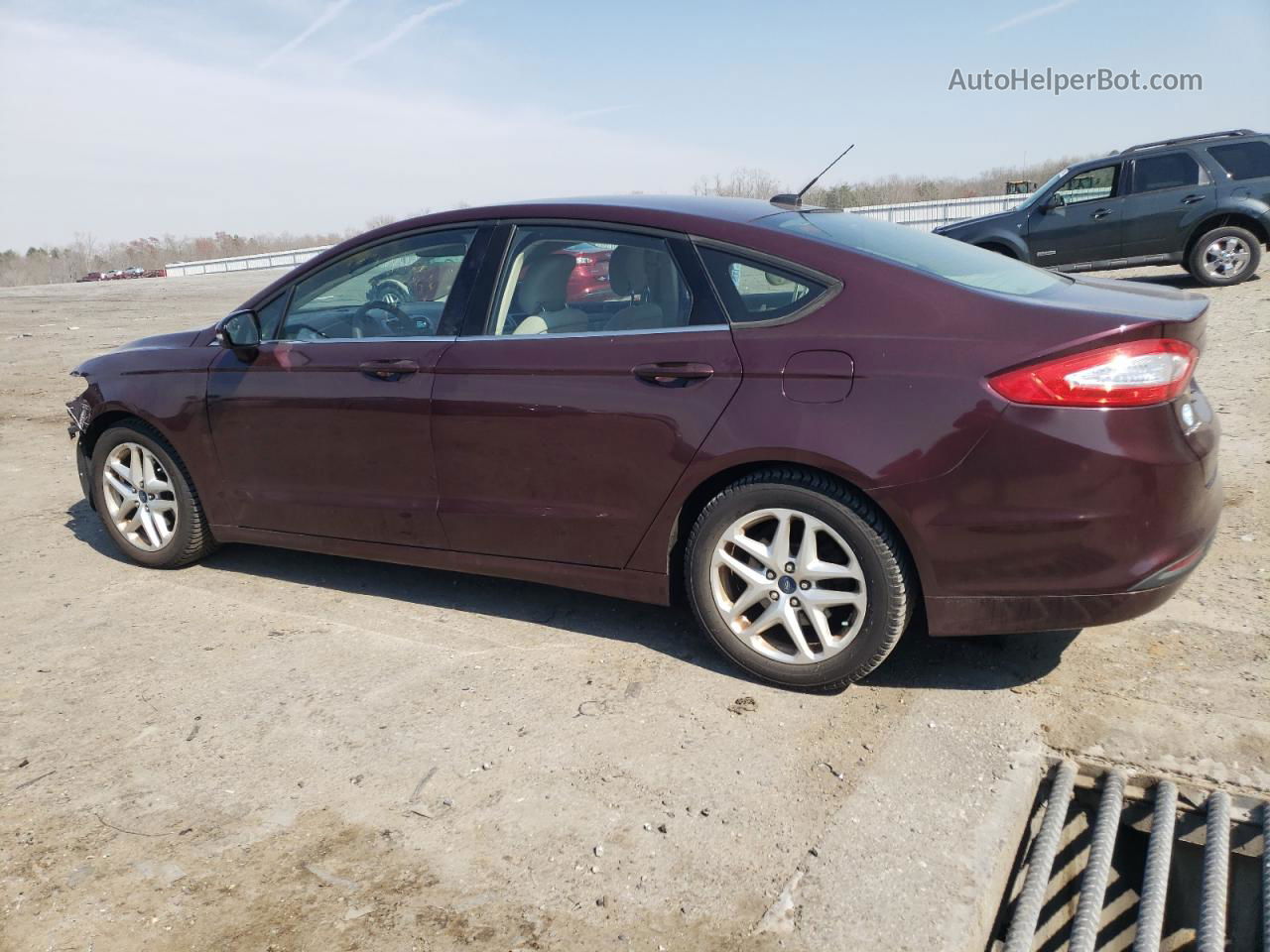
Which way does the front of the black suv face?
to the viewer's left

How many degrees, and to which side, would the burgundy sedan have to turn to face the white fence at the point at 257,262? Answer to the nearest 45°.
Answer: approximately 45° to its right

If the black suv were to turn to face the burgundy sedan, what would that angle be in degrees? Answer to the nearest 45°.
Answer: approximately 90° to its left

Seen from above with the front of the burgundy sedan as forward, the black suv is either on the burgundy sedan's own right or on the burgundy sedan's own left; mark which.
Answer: on the burgundy sedan's own right

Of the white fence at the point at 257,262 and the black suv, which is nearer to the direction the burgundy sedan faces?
the white fence

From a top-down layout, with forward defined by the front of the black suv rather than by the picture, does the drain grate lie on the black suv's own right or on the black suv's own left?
on the black suv's own left

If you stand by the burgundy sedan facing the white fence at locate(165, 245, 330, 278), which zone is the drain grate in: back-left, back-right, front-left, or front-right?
back-right

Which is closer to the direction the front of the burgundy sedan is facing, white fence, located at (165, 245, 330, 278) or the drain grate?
the white fence

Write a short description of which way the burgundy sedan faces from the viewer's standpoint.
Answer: facing away from the viewer and to the left of the viewer

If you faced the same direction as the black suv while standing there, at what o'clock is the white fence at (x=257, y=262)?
The white fence is roughly at 1 o'clock from the black suv.

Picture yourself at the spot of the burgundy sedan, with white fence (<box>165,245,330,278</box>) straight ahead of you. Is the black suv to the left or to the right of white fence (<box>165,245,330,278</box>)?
right
